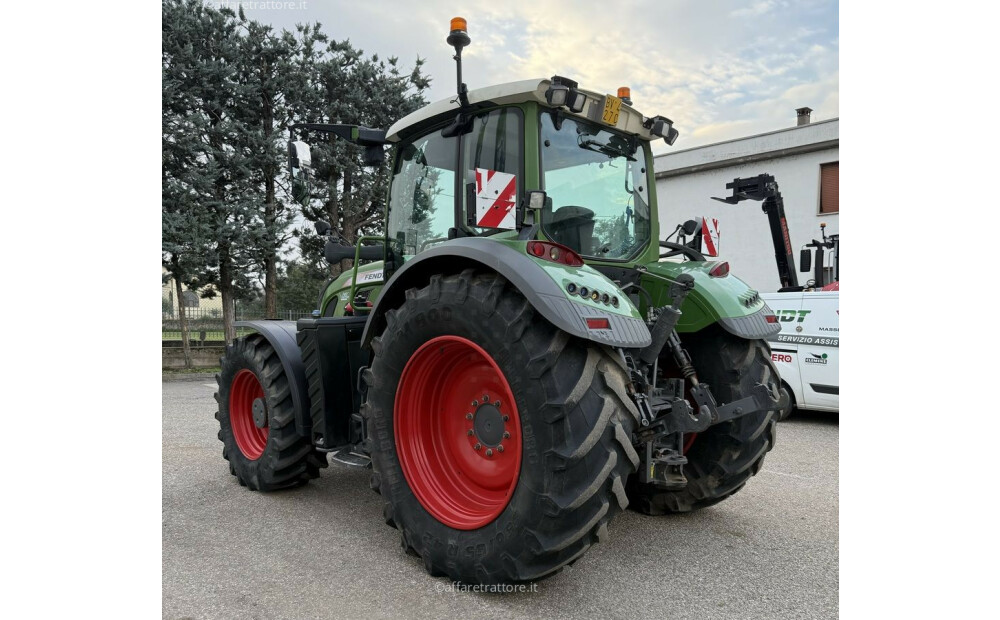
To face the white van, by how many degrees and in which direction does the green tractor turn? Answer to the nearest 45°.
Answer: approximately 90° to its right

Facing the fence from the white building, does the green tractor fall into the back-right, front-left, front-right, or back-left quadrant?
front-left

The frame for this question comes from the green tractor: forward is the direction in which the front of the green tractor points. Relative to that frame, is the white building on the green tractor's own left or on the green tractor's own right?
on the green tractor's own right

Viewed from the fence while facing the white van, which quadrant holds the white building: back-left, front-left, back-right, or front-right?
front-left

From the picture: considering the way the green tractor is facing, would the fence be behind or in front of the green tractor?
in front

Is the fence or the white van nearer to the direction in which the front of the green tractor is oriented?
the fence

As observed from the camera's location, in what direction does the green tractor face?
facing away from the viewer and to the left of the viewer

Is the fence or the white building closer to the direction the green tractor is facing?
the fence
